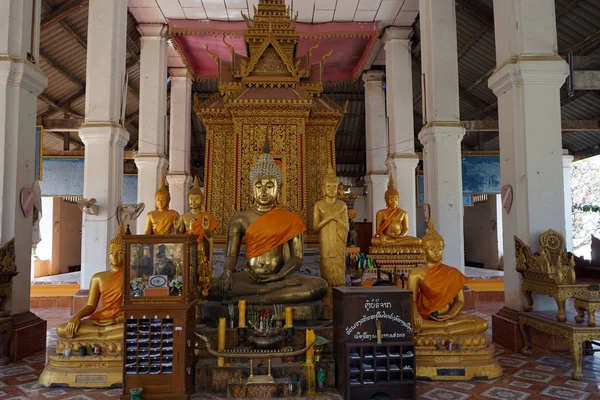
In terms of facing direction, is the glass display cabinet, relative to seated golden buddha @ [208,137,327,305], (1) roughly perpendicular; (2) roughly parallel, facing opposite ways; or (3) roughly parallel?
roughly parallel

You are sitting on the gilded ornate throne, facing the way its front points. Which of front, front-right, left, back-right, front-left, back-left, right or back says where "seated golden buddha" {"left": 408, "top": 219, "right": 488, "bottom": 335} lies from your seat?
right

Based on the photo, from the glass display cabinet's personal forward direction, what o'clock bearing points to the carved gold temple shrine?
The carved gold temple shrine is roughly at 7 o'clock from the glass display cabinet.

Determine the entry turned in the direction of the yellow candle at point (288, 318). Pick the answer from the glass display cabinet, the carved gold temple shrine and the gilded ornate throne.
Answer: the carved gold temple shrine

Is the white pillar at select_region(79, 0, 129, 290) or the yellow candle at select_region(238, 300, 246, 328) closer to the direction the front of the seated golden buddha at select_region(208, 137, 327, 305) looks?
the yellow candle

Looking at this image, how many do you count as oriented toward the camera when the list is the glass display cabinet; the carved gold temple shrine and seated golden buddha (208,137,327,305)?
3

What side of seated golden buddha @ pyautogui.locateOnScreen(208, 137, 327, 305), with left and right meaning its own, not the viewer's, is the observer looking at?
front

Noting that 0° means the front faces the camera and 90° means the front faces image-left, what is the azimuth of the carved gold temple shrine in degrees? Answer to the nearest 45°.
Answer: approximately 0°

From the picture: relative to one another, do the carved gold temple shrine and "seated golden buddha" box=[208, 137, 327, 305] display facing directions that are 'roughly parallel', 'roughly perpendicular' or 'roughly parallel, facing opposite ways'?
roughly parallel

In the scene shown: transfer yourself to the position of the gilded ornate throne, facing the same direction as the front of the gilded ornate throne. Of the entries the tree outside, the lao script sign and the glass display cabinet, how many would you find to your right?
2

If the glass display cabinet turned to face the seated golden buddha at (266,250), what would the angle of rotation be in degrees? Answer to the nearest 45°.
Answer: approximately 135° to its left

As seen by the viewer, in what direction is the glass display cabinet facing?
toward the camera

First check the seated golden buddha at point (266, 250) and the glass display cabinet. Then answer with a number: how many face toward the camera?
2

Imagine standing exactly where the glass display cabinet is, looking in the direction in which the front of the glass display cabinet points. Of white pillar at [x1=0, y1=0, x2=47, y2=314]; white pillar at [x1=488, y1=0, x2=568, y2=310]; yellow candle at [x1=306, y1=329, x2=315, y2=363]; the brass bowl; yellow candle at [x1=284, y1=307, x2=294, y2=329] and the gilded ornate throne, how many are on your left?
5

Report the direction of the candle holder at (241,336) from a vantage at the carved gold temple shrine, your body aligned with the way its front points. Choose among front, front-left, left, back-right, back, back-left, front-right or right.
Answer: front
